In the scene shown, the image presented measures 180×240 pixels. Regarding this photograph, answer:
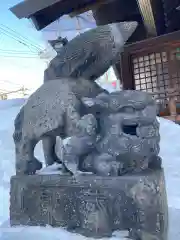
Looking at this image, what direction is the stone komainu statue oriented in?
to the viewer's right
